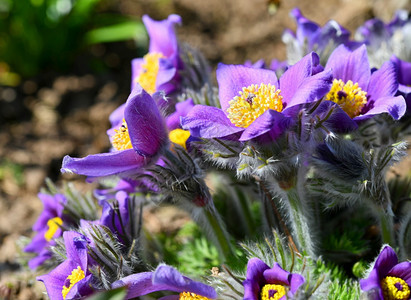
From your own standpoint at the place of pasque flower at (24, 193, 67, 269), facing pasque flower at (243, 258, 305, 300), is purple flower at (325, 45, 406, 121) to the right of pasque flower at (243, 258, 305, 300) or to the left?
left

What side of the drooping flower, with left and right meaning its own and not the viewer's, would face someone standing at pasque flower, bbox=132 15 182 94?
back
